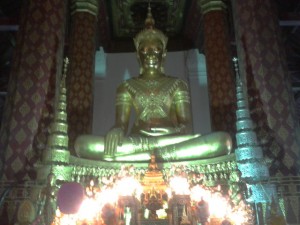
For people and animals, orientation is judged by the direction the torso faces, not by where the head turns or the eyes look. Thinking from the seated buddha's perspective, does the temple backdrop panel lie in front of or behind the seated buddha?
behind

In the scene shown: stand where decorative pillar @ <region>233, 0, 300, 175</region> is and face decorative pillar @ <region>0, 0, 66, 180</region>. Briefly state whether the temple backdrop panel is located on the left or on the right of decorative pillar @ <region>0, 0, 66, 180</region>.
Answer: right

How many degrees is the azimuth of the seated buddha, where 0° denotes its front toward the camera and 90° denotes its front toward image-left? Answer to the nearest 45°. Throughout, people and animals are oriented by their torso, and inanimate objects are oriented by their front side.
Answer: approximately 0°

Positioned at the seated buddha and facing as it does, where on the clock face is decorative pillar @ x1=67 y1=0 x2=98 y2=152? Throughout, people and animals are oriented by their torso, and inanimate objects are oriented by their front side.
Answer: The decorative pillar is roughly at 4 o'clock from the seated buddha.

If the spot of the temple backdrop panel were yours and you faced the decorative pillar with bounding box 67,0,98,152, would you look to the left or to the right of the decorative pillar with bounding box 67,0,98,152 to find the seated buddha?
left

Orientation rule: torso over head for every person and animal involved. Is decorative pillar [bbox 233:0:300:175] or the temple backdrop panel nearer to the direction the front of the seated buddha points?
the decorative pillar

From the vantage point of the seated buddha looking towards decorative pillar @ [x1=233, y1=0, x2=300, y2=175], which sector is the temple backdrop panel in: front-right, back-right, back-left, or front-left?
back-left

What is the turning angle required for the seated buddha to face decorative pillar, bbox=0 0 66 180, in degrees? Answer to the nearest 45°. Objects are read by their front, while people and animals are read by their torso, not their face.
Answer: approximately 90° to its right

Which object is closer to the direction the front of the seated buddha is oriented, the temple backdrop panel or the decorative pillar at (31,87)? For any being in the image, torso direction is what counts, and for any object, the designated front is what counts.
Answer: the decorative pillar

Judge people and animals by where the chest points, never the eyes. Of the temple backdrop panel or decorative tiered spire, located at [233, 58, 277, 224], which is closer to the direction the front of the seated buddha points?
the decorative tiered spire

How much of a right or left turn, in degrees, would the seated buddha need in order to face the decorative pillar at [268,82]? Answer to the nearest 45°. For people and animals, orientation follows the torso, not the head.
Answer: approximately 90° to its left
